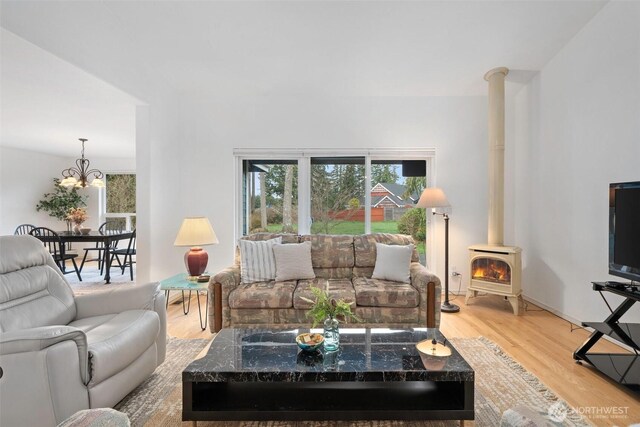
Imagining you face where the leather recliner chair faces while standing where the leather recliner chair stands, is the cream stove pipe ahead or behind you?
ahead

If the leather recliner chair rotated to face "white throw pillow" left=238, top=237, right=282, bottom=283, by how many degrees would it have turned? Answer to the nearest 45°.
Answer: approximately 45° to its left

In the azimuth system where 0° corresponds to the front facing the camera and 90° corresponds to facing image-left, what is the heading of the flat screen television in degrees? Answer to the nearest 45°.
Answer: approximately 45°

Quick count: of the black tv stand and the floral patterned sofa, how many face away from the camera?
0

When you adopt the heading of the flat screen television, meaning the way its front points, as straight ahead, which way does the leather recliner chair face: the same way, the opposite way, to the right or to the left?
the opposite way

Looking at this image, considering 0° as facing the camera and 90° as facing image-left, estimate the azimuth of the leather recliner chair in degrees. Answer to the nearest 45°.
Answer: approximately 315°

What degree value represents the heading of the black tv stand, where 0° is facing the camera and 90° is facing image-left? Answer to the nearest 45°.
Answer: approximately 45°

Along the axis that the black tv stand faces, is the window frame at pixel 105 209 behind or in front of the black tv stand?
in front

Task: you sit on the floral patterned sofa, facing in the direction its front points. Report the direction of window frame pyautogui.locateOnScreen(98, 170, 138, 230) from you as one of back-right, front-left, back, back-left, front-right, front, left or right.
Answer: back-right

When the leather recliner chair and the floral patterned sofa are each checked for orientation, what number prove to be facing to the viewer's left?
0

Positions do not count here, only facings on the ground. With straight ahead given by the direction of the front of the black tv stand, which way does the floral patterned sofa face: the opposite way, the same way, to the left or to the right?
to the left
